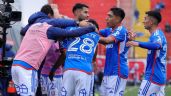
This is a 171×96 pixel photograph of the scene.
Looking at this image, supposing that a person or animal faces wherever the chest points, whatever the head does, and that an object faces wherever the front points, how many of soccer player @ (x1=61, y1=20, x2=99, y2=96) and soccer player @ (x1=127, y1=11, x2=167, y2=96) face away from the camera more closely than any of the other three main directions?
1

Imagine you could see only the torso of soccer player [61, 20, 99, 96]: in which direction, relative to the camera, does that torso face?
away from the camera

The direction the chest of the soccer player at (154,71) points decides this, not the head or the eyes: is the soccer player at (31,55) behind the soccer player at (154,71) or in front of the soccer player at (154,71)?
in front

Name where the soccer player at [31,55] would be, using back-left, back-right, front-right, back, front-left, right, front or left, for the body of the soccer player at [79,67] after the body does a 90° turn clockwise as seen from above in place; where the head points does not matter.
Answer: back

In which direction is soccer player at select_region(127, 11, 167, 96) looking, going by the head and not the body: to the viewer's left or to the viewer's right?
to the viewer's left

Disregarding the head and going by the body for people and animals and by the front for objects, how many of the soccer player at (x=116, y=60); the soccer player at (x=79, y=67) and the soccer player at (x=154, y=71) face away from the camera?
1
